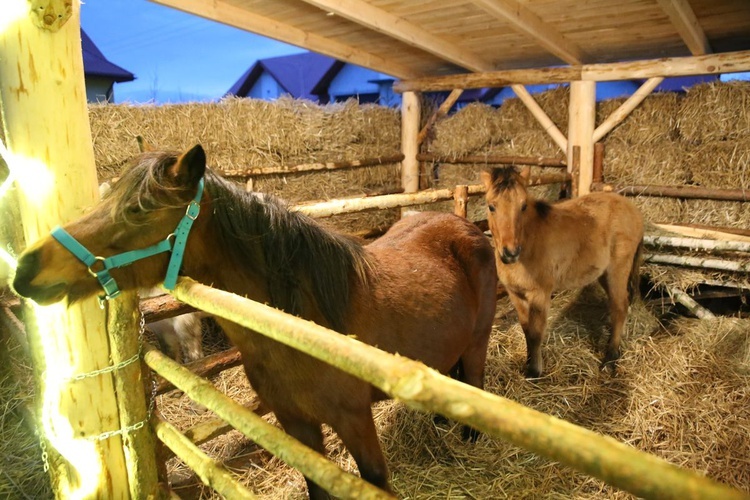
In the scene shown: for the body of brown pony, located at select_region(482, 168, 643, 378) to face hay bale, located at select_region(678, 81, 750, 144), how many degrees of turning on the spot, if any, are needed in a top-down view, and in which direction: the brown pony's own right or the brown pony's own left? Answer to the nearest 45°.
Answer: approximately 180°

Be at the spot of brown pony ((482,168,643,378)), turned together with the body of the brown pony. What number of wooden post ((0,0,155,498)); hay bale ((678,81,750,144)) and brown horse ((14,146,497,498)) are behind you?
1

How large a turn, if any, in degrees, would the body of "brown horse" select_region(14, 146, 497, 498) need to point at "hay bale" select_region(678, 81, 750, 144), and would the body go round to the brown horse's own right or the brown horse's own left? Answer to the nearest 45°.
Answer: approximately 180°

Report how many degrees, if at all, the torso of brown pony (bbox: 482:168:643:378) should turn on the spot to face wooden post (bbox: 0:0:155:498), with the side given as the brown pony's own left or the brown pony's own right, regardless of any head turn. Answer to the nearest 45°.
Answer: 0° — it already faces it

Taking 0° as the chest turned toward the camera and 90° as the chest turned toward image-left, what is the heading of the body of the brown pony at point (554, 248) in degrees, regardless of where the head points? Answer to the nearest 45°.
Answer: approximately 45°

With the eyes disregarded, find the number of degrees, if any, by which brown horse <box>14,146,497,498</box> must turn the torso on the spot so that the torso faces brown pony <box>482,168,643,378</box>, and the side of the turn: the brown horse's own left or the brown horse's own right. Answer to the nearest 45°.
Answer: approximately 180°
